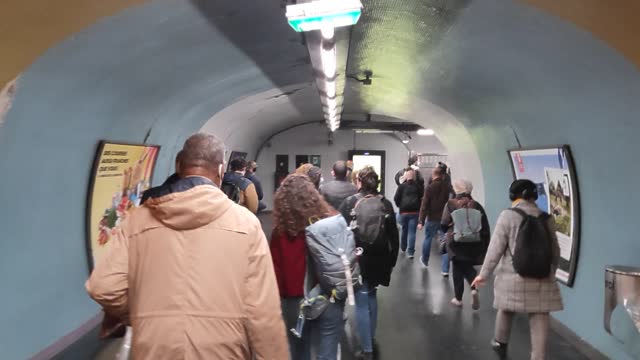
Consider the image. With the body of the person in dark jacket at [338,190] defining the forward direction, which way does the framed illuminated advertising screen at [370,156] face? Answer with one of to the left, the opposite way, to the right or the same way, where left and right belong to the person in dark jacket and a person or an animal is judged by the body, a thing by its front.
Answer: the opposite way

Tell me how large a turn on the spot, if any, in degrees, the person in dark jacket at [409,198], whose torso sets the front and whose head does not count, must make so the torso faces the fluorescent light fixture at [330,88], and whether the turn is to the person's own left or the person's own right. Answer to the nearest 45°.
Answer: approximately 135° to the person's own left

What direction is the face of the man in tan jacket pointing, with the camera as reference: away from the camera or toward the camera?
away from the camera

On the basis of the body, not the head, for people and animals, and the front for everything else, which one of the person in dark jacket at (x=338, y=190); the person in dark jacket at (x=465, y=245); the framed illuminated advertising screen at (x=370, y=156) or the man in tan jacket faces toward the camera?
the framed illuminated advertising screen

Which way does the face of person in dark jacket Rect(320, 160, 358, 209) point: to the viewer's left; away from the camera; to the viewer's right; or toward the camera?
away from the camera

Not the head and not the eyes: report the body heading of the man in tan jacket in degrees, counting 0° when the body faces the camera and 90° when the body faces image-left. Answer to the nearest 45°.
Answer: approximately 180°

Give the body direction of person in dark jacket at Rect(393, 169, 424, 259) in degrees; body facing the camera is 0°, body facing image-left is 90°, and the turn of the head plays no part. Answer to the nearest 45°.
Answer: approximately 180°

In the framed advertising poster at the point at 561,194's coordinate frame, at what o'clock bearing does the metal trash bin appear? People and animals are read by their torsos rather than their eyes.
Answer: The metal trash bin is roughly at 10 o'clock from the framed advertising poster.

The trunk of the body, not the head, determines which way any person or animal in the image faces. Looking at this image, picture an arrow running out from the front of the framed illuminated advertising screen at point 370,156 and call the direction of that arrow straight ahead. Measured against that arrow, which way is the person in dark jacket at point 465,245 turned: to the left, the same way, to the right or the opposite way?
the opposite way

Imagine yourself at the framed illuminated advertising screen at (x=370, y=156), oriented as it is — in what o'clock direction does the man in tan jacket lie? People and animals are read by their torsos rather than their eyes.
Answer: The man in tan jacket is roughly at 12 o'clock from the framed illuminated advertising screen.

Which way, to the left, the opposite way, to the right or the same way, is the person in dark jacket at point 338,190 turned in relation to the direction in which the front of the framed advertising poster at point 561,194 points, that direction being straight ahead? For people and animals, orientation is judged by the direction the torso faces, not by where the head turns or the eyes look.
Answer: to the right
